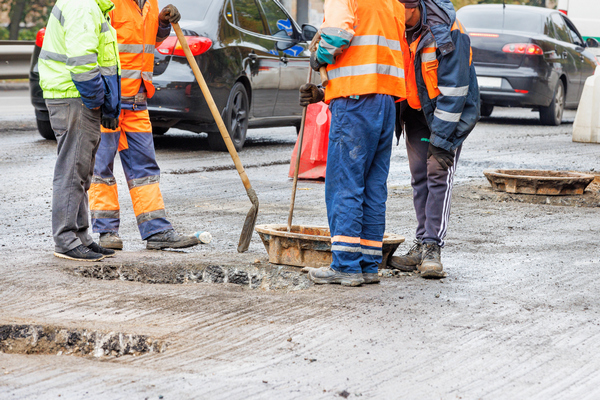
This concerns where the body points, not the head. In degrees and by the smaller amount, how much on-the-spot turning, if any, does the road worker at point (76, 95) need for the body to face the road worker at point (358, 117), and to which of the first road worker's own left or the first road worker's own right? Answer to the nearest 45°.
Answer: approximately 45° to the first road worker's own right

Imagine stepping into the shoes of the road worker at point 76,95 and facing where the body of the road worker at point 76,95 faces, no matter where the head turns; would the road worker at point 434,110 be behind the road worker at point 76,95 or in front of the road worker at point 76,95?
in front

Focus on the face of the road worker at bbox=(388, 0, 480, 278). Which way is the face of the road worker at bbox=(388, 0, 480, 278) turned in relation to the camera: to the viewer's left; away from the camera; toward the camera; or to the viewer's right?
to the viewer's left

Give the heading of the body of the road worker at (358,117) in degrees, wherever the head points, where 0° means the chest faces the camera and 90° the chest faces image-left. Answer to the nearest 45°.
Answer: approximately 135°

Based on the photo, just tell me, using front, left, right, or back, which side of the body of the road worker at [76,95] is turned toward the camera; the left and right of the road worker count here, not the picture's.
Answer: right

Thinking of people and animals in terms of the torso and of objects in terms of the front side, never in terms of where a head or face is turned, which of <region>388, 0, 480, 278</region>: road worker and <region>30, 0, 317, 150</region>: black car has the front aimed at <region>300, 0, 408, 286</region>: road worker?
<region>388, 0, 480, 278</region>: road worker

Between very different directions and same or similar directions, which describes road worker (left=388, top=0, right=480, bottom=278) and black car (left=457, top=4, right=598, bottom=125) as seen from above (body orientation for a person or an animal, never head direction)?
very different directions

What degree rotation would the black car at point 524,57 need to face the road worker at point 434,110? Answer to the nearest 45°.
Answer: approximately 135° to its right
